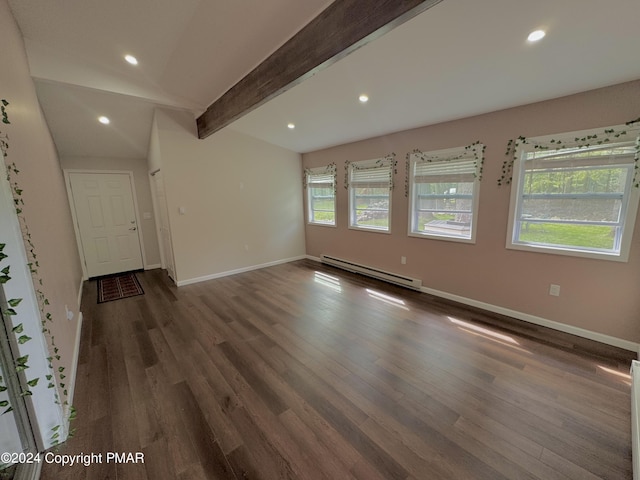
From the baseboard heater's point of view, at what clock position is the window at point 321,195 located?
The window is roughly at 3 o'clock from the baseboard heater.

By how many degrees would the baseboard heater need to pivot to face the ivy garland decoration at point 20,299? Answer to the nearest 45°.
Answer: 0° — it already faces it

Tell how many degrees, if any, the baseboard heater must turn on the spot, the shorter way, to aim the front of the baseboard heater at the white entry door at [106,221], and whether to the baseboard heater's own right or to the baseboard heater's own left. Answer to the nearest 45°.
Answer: approximately 45° to the baseboard heater's own right

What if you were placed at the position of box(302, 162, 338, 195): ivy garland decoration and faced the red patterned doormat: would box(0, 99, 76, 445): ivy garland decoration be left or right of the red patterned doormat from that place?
left

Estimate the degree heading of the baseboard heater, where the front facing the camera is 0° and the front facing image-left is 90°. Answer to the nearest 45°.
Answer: approximately 45°
